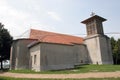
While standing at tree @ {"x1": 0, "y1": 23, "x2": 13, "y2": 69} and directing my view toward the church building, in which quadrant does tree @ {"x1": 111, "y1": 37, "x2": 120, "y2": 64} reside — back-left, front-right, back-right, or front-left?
front-left

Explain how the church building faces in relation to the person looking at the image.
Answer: facing away from the viewer and to the right of the viewer

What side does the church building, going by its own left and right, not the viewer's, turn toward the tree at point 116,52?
front
